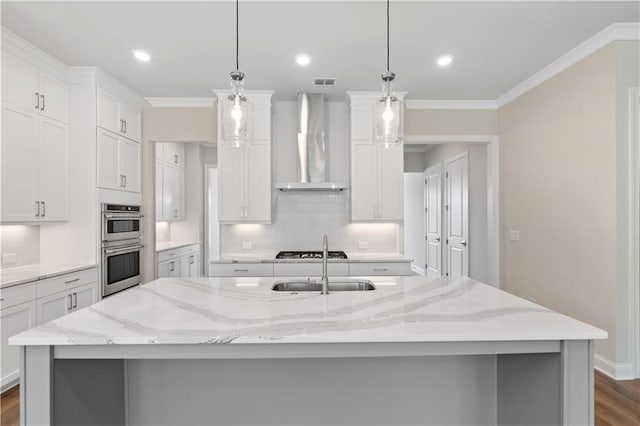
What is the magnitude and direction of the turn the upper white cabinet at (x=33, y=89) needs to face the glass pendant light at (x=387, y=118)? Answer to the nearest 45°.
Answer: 0° — it already faces it

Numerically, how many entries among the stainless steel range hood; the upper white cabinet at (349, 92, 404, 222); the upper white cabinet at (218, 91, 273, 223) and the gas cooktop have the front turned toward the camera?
4

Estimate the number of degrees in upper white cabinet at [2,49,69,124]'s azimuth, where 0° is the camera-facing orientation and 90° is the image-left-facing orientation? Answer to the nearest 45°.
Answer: approximately 315°

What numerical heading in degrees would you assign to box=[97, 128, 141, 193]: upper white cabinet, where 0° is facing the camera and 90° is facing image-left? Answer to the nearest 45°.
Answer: approximately 315°

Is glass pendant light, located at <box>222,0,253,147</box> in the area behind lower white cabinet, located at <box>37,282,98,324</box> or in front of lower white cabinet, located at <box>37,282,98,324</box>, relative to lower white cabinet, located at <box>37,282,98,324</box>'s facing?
in front

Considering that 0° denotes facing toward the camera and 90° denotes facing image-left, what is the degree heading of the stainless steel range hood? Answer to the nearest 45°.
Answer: approximately 0°

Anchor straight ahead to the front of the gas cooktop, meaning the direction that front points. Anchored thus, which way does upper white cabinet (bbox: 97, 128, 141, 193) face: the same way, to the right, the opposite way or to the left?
to the left

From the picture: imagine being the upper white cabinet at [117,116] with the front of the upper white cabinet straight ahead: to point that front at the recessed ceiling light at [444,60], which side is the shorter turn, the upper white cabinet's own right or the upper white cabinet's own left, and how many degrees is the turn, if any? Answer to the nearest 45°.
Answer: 0° — it already faces it

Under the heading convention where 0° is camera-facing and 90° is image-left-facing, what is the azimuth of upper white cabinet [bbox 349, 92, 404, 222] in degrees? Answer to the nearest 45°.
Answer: approximately 0°

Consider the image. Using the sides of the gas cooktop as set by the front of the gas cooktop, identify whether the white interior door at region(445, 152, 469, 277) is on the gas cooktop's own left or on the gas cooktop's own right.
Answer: on the gas cooktop's own left

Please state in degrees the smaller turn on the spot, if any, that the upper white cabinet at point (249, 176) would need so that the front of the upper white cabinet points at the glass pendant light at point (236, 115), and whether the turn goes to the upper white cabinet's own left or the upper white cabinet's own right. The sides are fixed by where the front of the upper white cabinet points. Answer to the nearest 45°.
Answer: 0° — it already faces it

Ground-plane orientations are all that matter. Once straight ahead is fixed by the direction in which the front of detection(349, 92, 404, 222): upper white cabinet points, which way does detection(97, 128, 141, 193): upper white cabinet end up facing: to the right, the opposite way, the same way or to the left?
to the left

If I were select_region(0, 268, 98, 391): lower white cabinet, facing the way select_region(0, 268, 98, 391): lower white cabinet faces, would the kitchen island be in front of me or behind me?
in front

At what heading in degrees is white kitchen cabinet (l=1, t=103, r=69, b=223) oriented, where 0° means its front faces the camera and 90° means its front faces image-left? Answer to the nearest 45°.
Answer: approximately 315°

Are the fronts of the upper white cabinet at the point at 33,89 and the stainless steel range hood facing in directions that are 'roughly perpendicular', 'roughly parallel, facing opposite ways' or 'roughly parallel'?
roughly perpendicular

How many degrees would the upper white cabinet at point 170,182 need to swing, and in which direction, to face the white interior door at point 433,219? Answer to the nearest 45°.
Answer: approximately 45° to its left

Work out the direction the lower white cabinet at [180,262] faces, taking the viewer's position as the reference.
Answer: facing the viewer and to the right of the viewer
